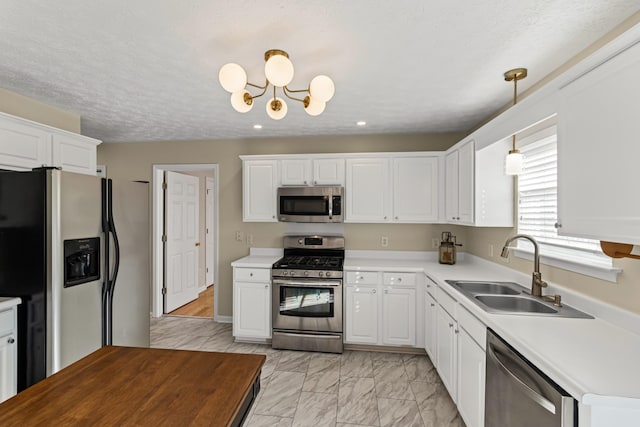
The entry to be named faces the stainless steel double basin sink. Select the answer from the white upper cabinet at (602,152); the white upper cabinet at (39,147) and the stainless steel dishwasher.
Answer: the white upper cabinet at (39,147)

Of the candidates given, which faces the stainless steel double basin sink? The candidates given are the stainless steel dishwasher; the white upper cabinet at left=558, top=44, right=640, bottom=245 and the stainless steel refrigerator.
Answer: the stainless steel refrigerator

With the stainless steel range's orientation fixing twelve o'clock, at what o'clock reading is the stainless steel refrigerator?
The stainless steel refrigerator is roughly at 2 o'clock from the stainless steel range.

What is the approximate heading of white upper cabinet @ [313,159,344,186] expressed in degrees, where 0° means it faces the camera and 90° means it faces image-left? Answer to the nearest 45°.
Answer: approximately 0°

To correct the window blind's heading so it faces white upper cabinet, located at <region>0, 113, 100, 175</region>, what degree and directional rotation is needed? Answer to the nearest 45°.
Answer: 0° — it already faces it

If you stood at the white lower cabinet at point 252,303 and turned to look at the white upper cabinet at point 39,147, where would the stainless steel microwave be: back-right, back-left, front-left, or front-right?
back-left

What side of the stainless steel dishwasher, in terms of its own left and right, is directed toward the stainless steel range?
right

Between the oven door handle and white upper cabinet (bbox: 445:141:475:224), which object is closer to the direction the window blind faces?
the oven door handle
